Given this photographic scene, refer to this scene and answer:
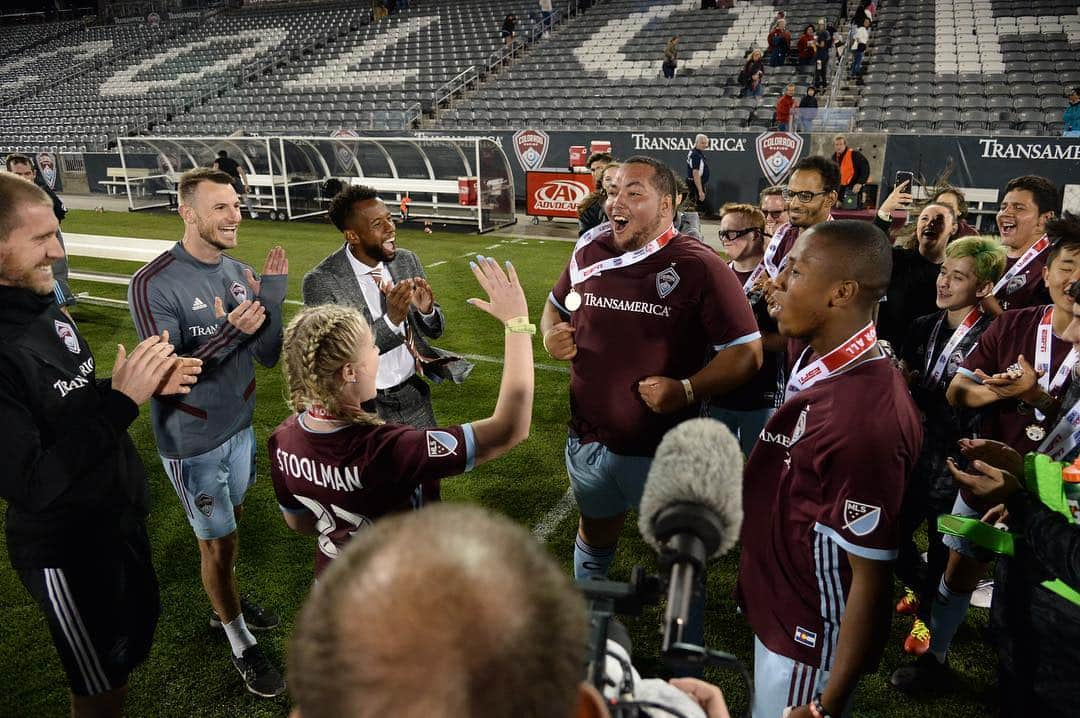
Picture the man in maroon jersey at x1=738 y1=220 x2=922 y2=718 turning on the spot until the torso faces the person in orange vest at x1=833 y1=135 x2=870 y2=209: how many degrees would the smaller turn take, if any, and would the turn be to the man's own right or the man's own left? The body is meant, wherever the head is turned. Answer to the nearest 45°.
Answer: approximately 90° to the man's own right

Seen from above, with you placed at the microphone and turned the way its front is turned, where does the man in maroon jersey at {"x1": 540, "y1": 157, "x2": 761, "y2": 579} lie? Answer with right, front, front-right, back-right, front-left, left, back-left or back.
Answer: front

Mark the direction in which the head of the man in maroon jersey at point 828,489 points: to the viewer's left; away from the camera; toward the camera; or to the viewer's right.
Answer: to the viewer's left

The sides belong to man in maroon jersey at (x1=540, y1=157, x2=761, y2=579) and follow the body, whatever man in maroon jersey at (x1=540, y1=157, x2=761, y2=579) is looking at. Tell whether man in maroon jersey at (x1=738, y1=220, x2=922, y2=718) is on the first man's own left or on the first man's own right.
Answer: on the first man's own left

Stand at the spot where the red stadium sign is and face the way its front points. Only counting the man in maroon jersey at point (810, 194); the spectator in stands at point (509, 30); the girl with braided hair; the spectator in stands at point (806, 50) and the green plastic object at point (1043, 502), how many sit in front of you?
3

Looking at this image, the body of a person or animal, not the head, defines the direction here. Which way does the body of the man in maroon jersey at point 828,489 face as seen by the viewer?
to the viewer's left

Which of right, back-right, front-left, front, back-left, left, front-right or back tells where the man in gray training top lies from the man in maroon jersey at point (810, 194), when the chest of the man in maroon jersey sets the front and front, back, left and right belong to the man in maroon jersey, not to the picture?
front

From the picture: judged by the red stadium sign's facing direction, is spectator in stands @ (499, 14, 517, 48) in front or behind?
behind

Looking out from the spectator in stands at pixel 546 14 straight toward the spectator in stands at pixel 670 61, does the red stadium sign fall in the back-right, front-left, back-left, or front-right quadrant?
front-right

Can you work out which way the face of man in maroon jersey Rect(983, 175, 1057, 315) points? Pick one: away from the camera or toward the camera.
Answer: toward the camera

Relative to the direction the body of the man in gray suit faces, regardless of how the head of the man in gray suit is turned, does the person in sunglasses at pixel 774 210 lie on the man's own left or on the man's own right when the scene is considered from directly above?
on the man's own left

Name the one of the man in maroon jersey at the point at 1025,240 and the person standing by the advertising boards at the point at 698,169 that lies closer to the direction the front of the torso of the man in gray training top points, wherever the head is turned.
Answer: the man in maroon jersey

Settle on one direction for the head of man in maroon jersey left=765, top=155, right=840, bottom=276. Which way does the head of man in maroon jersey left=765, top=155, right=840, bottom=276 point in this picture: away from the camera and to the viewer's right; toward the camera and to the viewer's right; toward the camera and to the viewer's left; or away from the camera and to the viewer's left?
toward the camera and to the viewer's left

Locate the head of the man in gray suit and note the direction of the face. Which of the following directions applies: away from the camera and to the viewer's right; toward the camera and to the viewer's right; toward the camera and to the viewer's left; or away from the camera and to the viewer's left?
toward the camera and to the viewer's right

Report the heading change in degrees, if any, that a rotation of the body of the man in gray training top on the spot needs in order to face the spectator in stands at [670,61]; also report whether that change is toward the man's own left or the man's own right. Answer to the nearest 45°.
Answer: approximately 90° to the man's own left

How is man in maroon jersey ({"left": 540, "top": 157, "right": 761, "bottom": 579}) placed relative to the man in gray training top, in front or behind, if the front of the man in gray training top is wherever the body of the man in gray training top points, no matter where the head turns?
in front
